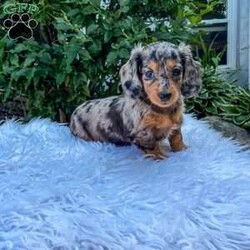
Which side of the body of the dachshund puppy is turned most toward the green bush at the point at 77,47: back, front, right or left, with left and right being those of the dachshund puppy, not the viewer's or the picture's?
back

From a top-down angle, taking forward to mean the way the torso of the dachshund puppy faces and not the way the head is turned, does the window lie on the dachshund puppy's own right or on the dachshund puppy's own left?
on the dachshund puppy's own left

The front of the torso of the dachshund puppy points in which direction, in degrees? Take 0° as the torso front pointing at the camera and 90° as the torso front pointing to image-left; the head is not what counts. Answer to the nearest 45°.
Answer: approximately 315°

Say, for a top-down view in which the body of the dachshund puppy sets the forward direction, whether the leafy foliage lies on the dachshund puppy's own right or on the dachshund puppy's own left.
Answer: on the dachshund puppy's own left
